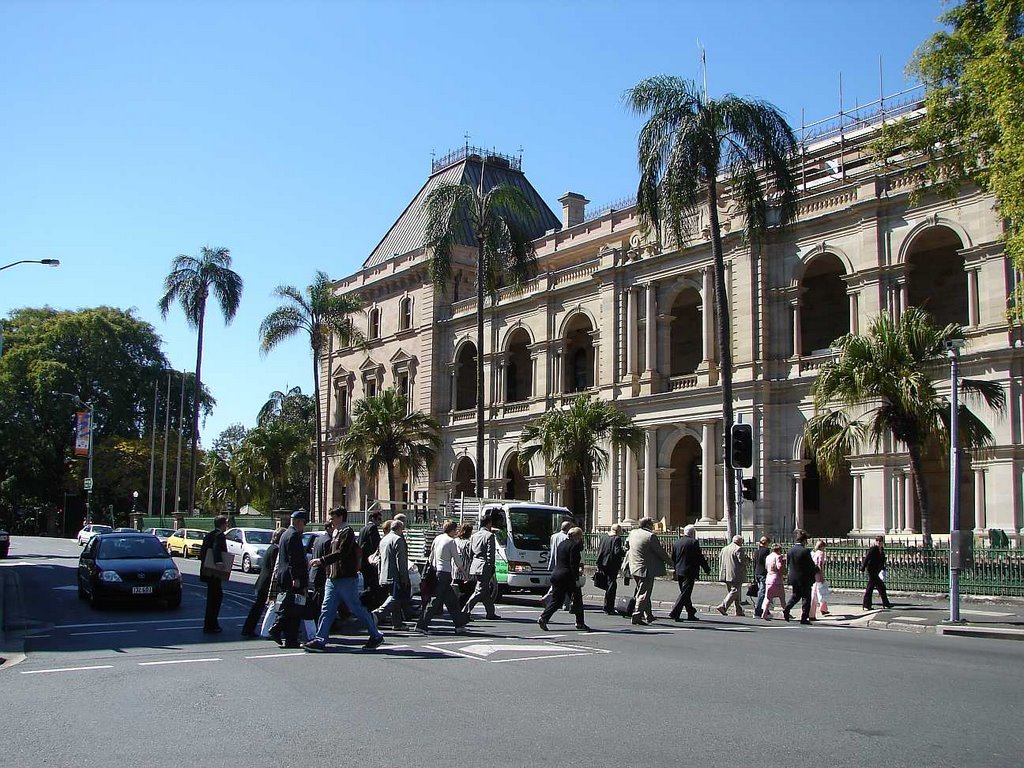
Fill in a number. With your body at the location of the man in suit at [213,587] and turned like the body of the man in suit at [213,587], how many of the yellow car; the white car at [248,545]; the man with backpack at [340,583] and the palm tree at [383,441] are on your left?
3

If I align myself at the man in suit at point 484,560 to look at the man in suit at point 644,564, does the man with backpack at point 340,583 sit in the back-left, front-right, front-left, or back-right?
back-right

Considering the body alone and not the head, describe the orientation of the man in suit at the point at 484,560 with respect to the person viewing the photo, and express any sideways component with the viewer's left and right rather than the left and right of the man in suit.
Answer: facing away from the viewer and to the right of the viewer

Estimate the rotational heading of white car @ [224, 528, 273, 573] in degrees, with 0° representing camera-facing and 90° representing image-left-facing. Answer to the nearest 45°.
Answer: approximately 315°

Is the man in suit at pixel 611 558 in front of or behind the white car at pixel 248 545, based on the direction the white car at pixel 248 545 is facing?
in front

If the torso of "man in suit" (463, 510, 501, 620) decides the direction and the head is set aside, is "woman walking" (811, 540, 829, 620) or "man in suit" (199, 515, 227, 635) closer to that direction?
the woman walking

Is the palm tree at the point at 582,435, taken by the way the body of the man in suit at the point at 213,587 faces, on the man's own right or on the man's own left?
on the man's own left

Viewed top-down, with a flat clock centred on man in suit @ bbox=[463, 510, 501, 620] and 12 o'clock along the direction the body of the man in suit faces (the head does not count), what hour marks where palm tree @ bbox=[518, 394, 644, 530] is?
The palm tree is roughly at 11 o'clock from the man in suit.

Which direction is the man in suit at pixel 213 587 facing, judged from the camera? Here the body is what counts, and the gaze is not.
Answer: to the viewer's right
